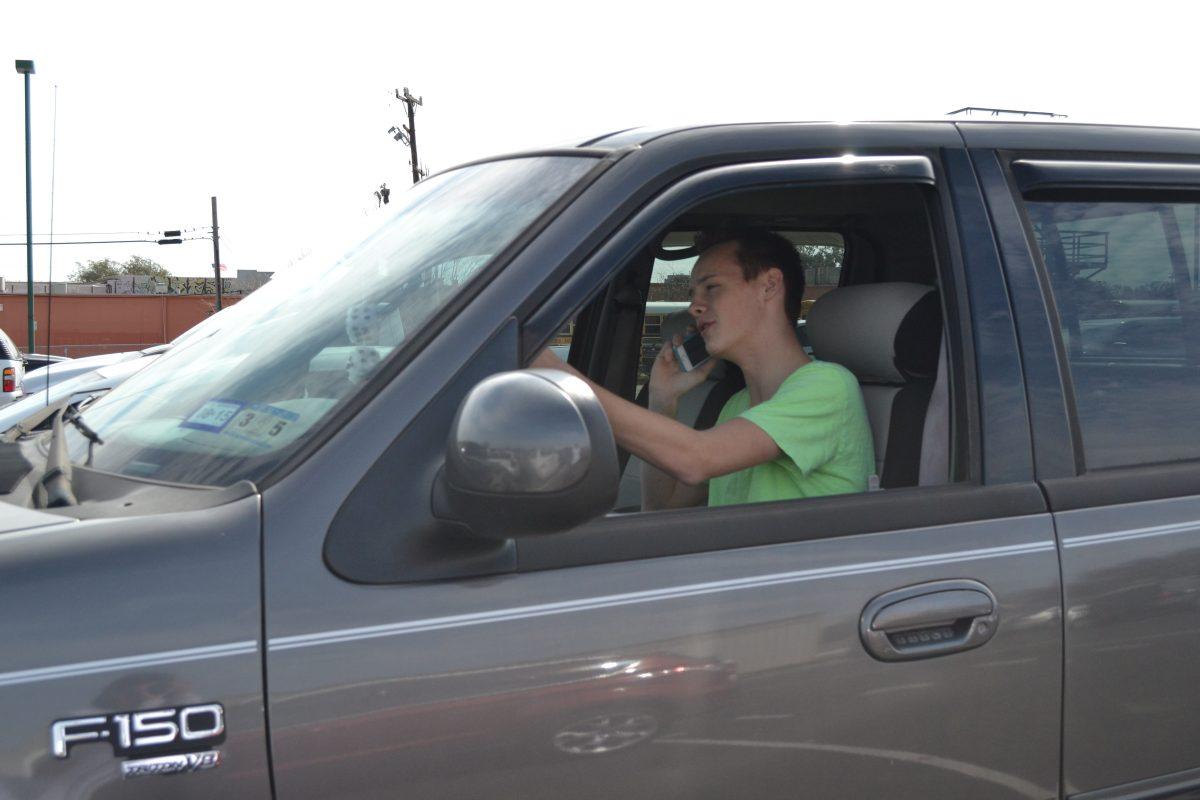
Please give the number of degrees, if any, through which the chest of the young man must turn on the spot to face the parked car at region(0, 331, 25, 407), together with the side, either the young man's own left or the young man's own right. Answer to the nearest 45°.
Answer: approximately 45° to the young man's own right

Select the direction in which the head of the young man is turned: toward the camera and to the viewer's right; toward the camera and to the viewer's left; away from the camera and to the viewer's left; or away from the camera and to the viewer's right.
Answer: toward the camera and to the viewer's left

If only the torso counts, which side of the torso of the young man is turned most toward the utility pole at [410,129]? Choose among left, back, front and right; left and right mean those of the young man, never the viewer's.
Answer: right

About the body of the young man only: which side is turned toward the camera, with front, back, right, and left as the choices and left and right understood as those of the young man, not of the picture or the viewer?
left
